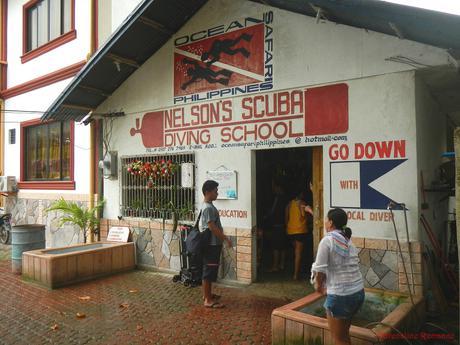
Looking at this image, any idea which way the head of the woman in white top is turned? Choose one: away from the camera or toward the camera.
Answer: away from the camera

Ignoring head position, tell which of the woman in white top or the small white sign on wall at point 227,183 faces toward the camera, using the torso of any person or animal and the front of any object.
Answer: the small white sign on wall

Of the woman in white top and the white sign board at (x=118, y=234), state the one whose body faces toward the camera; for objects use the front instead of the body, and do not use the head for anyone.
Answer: the white sign board

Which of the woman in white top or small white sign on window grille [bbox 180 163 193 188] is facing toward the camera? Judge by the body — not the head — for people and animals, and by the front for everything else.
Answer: the small white sign on window grille

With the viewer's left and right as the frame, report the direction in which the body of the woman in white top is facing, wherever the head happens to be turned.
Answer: facing away from the viewer and to the left of the viewer

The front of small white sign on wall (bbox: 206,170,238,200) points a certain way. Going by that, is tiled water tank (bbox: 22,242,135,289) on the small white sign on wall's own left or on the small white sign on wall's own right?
on the small white sign on wall's own right

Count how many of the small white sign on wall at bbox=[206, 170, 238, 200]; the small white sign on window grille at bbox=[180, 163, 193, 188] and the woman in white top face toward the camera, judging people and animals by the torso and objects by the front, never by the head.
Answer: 2

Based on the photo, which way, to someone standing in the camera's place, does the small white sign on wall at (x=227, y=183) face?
facing the viewer

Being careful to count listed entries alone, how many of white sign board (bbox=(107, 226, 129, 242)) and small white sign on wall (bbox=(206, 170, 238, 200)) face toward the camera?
2

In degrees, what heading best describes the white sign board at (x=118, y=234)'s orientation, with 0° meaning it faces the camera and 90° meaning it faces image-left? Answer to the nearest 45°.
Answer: approximately 0°

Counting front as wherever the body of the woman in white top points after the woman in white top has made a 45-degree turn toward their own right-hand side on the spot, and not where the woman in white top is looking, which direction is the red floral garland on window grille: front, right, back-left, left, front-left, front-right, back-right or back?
front-left

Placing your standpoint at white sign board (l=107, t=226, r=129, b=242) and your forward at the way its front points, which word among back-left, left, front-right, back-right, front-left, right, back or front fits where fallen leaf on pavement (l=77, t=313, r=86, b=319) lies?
front

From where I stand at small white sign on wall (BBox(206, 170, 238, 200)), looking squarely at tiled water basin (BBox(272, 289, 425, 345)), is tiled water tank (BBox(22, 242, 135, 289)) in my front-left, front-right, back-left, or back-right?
back-right

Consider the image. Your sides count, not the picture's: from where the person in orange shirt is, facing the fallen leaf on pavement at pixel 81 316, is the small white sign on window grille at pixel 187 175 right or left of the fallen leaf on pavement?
right

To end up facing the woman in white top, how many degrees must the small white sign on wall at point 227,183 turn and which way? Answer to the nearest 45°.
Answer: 0° — it already faces them
